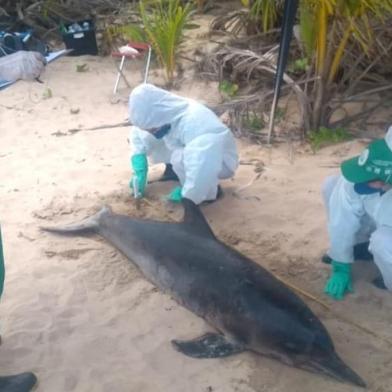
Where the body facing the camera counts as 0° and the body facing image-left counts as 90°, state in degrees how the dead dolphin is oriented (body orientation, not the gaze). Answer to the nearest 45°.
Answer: approximately 315°

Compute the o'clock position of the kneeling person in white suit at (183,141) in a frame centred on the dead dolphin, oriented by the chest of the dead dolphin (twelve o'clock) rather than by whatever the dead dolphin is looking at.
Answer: The kneeling person in white suit is roughly at 7 o'clock from the dead dolphin.

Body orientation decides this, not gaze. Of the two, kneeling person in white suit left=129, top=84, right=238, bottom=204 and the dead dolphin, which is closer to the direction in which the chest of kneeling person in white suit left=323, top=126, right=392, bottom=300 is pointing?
the dead dolphin

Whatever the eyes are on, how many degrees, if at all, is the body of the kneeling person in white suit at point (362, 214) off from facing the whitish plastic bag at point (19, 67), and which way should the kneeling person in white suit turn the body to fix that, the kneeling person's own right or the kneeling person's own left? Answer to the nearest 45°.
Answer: approximately 90° to the kneeling person's own right

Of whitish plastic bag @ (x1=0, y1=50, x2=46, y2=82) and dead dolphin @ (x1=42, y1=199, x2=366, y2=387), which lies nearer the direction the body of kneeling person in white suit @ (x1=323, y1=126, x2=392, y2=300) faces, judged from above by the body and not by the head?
the dead dolphin

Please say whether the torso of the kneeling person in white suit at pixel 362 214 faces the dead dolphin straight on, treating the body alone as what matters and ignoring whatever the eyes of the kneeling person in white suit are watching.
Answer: yes

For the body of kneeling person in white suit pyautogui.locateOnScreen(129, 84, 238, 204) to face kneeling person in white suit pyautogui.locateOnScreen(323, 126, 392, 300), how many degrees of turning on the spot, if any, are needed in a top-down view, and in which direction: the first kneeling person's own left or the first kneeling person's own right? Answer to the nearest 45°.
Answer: approximately 90° to the first kneeling person's own left

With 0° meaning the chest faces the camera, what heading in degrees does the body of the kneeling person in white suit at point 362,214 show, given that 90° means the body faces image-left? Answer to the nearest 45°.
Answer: approximately 45°

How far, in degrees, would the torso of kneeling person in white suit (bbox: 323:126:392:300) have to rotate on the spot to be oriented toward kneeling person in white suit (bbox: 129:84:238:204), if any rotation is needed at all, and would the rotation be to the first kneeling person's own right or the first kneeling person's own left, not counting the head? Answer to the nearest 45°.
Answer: approximately 90° to the first kneeling person's own right

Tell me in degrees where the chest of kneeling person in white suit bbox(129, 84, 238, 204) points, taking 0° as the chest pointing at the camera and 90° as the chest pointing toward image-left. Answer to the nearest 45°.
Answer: approximately 45°

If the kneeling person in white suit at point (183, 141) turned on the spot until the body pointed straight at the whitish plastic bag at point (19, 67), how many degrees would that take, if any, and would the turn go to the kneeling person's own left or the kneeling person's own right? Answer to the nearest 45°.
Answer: approximately 90° to the kneeling person's own right

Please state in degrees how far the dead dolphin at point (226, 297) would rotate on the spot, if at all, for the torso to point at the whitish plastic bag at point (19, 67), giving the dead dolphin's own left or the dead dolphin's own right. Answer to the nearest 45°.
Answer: approximately 180°
